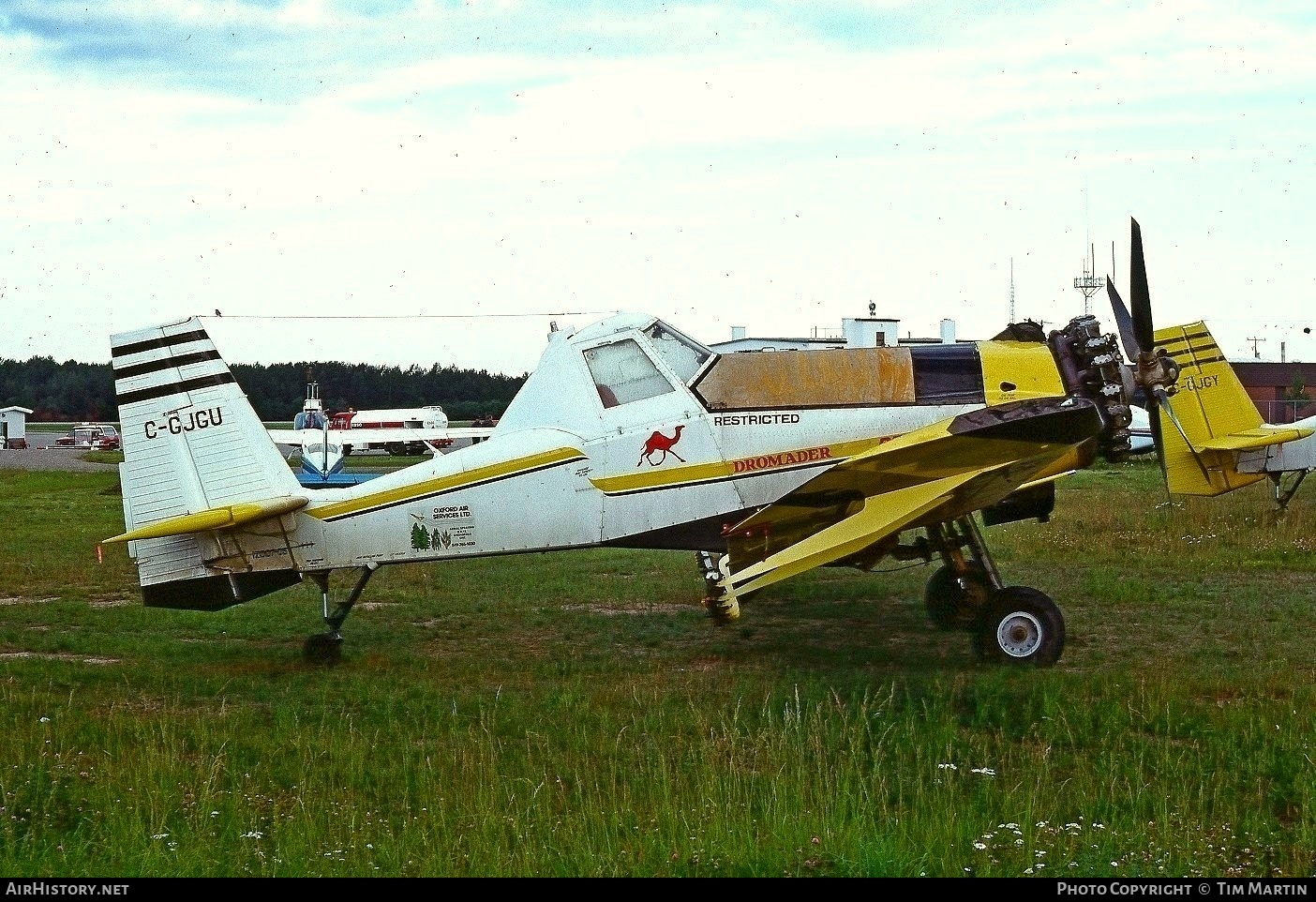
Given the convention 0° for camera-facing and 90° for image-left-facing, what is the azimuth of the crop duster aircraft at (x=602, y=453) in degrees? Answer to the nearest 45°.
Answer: approximately 270°
